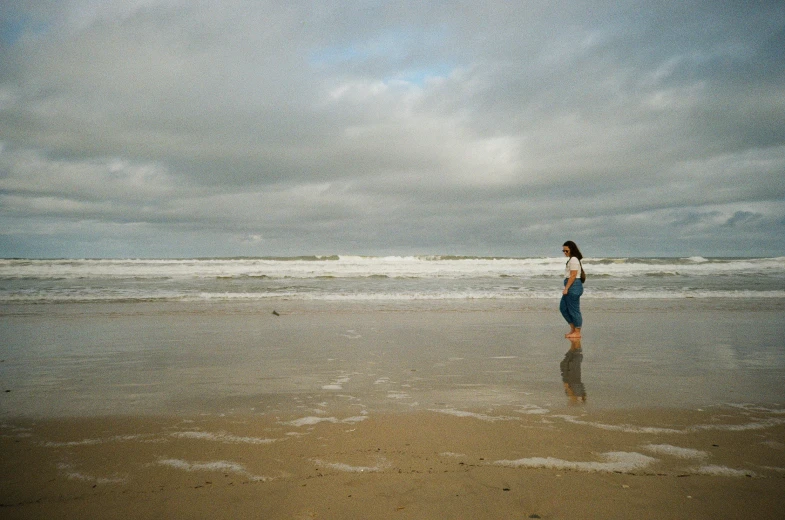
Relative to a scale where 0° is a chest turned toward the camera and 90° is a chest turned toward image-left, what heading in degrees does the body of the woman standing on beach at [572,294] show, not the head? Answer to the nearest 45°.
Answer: approximately 90°
